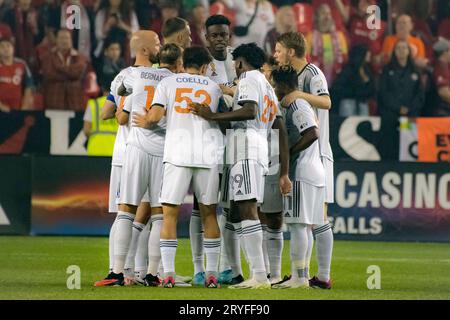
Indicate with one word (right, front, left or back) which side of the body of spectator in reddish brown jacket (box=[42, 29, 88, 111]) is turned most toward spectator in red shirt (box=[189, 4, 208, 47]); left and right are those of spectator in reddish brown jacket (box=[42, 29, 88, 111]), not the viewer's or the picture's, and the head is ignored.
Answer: left

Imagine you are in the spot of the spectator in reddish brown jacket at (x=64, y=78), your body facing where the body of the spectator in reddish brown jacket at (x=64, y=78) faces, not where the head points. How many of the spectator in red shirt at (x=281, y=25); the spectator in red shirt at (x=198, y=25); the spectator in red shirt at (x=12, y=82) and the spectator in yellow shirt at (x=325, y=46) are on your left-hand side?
3

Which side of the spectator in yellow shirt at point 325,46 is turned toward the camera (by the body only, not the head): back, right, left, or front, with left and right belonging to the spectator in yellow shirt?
front

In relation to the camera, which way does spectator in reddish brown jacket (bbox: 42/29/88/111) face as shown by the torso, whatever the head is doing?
toward the camera

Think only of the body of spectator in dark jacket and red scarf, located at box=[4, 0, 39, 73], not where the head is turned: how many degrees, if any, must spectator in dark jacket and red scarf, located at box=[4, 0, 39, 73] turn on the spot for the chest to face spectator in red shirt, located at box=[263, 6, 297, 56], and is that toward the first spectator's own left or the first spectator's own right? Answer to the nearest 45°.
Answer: approximately 90° to the first spectator's own left

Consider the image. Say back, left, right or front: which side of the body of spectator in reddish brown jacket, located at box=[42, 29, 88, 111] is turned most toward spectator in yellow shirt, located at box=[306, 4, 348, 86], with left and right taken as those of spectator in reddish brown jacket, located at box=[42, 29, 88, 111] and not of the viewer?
left

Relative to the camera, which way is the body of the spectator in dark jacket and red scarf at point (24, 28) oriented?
toward the camera

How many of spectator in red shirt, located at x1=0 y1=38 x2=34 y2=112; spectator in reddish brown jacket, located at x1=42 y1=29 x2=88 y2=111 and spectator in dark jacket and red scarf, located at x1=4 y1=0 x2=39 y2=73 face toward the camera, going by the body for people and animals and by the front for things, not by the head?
3

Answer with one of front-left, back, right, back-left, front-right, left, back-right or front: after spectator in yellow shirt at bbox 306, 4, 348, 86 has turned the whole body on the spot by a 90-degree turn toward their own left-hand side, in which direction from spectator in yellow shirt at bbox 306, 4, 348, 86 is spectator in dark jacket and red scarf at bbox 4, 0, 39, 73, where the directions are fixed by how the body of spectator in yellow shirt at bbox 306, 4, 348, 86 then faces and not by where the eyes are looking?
back

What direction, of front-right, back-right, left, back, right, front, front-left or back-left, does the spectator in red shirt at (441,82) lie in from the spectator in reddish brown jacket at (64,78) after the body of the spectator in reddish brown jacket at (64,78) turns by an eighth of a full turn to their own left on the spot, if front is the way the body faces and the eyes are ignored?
front-left
